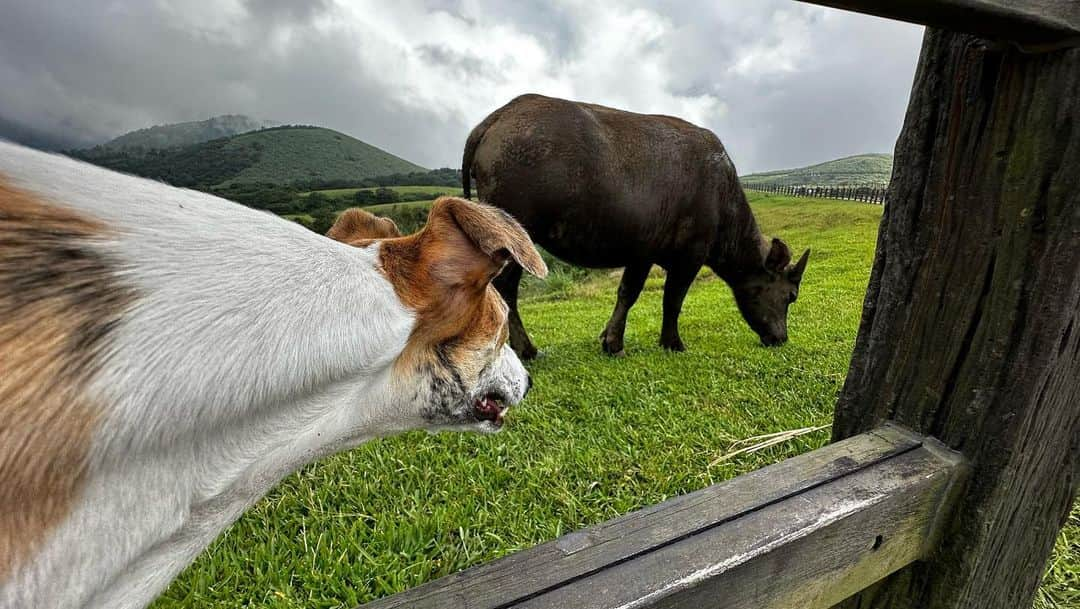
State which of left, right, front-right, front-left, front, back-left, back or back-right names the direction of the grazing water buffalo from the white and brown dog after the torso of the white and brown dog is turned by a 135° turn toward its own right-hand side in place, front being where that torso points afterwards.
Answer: back-left

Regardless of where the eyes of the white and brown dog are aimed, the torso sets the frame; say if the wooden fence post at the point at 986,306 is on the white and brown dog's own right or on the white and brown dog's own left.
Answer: on the white and brown dog's own right

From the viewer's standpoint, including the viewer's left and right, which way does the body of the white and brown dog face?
facing away from the viewer and to the right of the viewer

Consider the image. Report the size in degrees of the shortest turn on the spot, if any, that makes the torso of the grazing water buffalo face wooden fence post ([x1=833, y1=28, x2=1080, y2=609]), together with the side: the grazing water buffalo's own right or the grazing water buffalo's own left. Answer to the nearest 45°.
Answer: approximately 90° to the grazing water buffalo's own right

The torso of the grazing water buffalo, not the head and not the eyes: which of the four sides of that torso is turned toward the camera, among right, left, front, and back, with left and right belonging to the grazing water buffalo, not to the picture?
right
